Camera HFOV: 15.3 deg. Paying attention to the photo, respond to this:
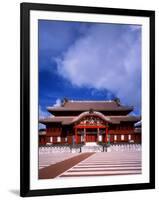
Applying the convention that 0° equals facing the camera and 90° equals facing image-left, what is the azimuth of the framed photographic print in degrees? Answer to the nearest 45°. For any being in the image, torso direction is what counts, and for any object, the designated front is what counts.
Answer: approximately 315°
